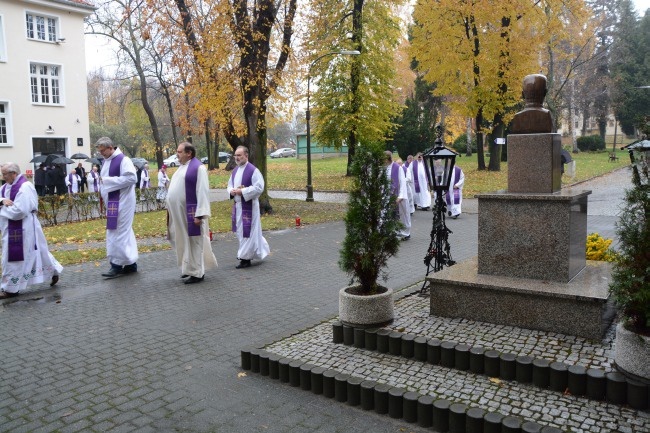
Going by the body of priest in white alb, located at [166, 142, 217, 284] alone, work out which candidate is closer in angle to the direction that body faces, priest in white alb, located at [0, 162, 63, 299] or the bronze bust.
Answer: the priest in white alb

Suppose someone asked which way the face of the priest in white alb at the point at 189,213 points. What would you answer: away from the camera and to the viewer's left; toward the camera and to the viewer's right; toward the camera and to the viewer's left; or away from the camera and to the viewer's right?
toward the camera and to the viewer's left

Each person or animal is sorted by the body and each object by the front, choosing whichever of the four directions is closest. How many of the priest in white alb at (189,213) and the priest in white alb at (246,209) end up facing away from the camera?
0

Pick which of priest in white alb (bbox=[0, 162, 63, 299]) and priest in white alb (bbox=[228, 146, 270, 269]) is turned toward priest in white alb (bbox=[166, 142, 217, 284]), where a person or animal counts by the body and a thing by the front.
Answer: priest in white alb (bbox=[228, 146, 270, 269])

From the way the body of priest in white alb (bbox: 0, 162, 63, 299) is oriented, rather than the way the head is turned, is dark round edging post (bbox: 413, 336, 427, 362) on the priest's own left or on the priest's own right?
on the priest's own left

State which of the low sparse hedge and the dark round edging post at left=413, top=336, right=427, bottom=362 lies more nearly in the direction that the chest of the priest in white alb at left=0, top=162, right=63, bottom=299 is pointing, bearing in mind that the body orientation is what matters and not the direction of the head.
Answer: the dark round edging post

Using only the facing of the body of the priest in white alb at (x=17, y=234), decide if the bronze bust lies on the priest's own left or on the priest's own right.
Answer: on the priest's own left
